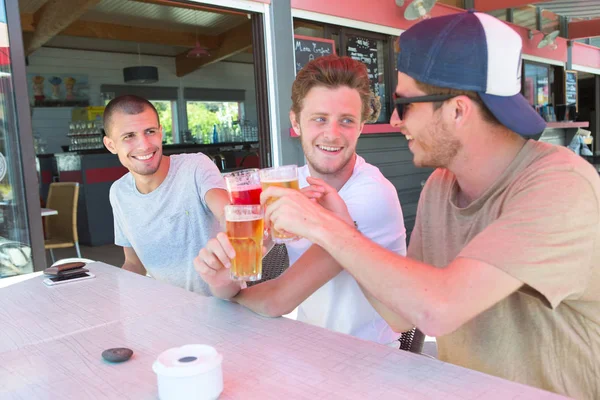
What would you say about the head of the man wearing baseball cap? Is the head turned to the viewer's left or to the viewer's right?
to the viewer's left

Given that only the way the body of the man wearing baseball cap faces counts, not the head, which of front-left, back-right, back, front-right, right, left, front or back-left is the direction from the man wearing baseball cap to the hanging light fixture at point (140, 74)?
front-right

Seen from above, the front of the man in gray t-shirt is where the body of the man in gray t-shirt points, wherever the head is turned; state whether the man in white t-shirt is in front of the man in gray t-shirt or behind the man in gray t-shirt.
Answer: in front

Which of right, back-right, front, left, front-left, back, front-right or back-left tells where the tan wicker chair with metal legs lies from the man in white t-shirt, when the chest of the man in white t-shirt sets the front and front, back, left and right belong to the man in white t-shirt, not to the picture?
right

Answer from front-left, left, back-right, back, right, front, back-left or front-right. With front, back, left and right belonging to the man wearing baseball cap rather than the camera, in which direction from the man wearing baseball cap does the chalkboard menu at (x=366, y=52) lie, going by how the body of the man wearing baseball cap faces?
right

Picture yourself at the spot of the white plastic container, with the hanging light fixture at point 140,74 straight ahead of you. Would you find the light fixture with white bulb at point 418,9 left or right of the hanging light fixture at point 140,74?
right

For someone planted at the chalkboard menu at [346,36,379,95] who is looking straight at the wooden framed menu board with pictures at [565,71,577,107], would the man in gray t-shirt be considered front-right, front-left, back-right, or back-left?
back-right

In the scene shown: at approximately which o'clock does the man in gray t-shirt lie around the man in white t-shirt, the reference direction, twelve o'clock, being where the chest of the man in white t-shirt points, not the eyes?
The man in gray t-shirt is roughly at 3 o'clock from the man in white t-shirt.

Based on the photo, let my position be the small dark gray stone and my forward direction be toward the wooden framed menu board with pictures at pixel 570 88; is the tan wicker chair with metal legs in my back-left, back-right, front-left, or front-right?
front-left

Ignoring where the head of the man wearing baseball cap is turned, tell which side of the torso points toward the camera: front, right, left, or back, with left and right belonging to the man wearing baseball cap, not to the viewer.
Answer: left

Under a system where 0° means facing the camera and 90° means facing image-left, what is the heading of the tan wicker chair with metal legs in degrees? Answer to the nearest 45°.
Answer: approximately 45°

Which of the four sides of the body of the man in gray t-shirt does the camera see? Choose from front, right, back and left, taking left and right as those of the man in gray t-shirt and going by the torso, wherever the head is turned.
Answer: front
